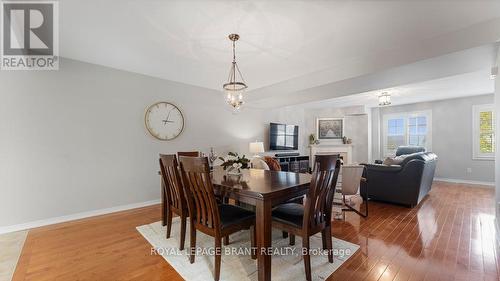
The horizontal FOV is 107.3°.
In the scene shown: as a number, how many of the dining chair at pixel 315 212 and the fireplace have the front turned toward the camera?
1

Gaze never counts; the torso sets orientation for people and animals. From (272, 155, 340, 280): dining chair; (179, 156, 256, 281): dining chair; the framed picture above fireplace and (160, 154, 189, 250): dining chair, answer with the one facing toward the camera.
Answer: the framed picture above fireplace

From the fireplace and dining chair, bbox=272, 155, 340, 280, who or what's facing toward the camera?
the fireplace

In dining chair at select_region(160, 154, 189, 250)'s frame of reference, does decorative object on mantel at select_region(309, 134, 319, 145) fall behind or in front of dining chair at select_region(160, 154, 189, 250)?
in front

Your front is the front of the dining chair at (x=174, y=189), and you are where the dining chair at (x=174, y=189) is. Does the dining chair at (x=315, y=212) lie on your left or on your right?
on your right

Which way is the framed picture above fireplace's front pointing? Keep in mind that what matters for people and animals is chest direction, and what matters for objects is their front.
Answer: toward the camera

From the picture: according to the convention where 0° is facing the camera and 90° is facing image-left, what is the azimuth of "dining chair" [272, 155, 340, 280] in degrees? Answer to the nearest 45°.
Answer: approximately 135°

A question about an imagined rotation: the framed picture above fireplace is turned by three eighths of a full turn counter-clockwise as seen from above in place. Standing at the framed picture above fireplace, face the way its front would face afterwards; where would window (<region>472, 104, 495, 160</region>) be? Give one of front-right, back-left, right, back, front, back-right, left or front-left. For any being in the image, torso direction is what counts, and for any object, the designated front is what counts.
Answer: front-right

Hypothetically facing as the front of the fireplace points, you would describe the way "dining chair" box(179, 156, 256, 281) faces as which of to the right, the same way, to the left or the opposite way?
the opposite way

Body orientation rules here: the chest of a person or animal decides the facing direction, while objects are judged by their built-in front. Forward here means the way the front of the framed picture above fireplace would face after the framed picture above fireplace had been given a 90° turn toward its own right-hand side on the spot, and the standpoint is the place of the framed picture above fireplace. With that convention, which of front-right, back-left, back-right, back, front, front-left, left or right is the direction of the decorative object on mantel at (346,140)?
back

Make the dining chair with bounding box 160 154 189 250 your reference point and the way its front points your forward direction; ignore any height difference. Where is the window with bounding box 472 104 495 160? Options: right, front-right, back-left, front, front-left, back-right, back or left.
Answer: front-right

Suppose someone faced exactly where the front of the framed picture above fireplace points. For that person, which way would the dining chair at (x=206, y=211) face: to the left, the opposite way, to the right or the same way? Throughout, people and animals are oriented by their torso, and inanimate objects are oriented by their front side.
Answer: the opposite way

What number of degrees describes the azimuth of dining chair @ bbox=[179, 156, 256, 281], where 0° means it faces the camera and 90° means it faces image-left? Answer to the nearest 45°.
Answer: approximately 225°

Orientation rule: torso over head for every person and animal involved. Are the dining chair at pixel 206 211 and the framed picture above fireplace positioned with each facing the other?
yes

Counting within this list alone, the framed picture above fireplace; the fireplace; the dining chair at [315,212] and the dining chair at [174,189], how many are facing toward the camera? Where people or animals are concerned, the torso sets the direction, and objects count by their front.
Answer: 2

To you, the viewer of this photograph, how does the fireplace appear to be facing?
facing the viewer

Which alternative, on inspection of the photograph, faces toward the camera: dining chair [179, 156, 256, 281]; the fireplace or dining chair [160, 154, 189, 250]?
the fireplace

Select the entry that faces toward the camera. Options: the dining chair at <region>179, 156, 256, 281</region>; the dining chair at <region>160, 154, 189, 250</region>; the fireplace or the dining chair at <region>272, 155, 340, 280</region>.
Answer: the fireplace

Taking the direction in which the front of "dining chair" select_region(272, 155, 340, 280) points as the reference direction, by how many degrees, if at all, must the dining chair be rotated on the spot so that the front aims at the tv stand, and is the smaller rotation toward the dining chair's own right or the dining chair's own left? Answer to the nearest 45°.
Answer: approximately 45° to the dining chair's own right

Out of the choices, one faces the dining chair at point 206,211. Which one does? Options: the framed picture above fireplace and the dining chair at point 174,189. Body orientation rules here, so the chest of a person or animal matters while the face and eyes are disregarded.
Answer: the framed picture above fireplace

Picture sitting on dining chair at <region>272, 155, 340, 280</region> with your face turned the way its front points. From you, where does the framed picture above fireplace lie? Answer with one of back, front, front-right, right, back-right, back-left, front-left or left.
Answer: front-right

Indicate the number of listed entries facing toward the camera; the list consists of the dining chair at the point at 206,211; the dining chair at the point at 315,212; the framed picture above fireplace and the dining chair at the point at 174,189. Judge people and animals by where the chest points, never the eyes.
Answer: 1

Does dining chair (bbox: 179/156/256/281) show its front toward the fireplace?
yes

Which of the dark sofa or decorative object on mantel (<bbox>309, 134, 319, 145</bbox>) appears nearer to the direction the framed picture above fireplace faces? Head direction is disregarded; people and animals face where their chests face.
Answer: the dark sofa

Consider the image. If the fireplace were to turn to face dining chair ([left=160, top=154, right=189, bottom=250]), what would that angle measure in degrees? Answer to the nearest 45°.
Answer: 0° — it already faces it

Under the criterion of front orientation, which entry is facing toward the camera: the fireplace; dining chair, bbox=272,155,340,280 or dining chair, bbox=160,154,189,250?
the fireplace

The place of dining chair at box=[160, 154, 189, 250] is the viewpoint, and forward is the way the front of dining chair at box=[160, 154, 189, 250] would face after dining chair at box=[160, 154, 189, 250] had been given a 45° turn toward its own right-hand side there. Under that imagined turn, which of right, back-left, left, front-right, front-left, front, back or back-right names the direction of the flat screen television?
front-left
